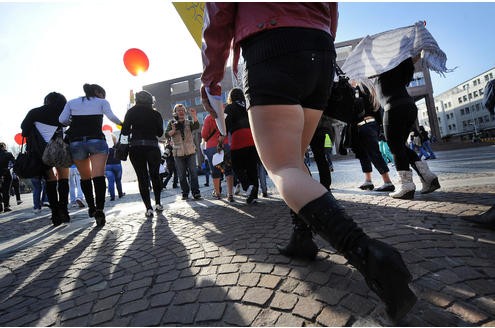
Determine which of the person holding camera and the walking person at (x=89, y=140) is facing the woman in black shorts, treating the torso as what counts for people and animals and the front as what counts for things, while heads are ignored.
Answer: the person holding camera

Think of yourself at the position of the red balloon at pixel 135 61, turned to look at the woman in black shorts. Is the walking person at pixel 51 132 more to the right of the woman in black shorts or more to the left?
right

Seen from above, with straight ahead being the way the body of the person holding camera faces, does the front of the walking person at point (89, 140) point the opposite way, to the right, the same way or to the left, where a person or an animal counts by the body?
the opposite way

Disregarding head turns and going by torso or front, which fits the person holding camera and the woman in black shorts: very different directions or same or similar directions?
very different directions

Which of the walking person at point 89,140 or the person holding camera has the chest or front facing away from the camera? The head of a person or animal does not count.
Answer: the walking person

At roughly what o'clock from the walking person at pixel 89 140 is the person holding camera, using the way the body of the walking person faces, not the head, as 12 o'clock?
The person holding camera is roughly at 2 o'clock from the walking person.

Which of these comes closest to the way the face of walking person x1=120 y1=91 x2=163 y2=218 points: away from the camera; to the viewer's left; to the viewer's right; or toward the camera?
away from the camera

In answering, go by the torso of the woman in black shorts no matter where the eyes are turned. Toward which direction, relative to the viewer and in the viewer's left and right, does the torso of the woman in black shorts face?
facing away from the viewer and to the left of the viewer

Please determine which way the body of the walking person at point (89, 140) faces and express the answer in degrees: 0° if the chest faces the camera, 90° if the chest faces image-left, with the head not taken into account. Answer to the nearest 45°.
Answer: approximately 180°

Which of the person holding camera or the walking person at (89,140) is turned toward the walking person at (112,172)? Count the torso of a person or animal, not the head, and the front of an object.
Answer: the walking person at (89,140)

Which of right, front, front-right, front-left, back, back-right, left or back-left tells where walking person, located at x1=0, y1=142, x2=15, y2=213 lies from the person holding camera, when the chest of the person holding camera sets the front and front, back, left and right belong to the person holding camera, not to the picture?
back-right

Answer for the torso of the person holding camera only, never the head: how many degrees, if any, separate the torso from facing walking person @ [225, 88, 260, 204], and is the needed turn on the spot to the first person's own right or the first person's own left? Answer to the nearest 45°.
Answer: approximately 45° to the first person's own left

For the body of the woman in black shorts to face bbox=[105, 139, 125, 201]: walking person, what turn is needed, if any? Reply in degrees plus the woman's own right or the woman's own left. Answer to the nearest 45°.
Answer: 0° — they already face them
